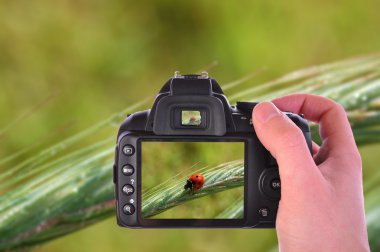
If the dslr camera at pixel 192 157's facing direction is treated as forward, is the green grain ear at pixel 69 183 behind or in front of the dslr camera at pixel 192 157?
in front

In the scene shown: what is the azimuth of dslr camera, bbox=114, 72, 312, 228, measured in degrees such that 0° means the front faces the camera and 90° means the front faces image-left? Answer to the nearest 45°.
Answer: approximately 180°
